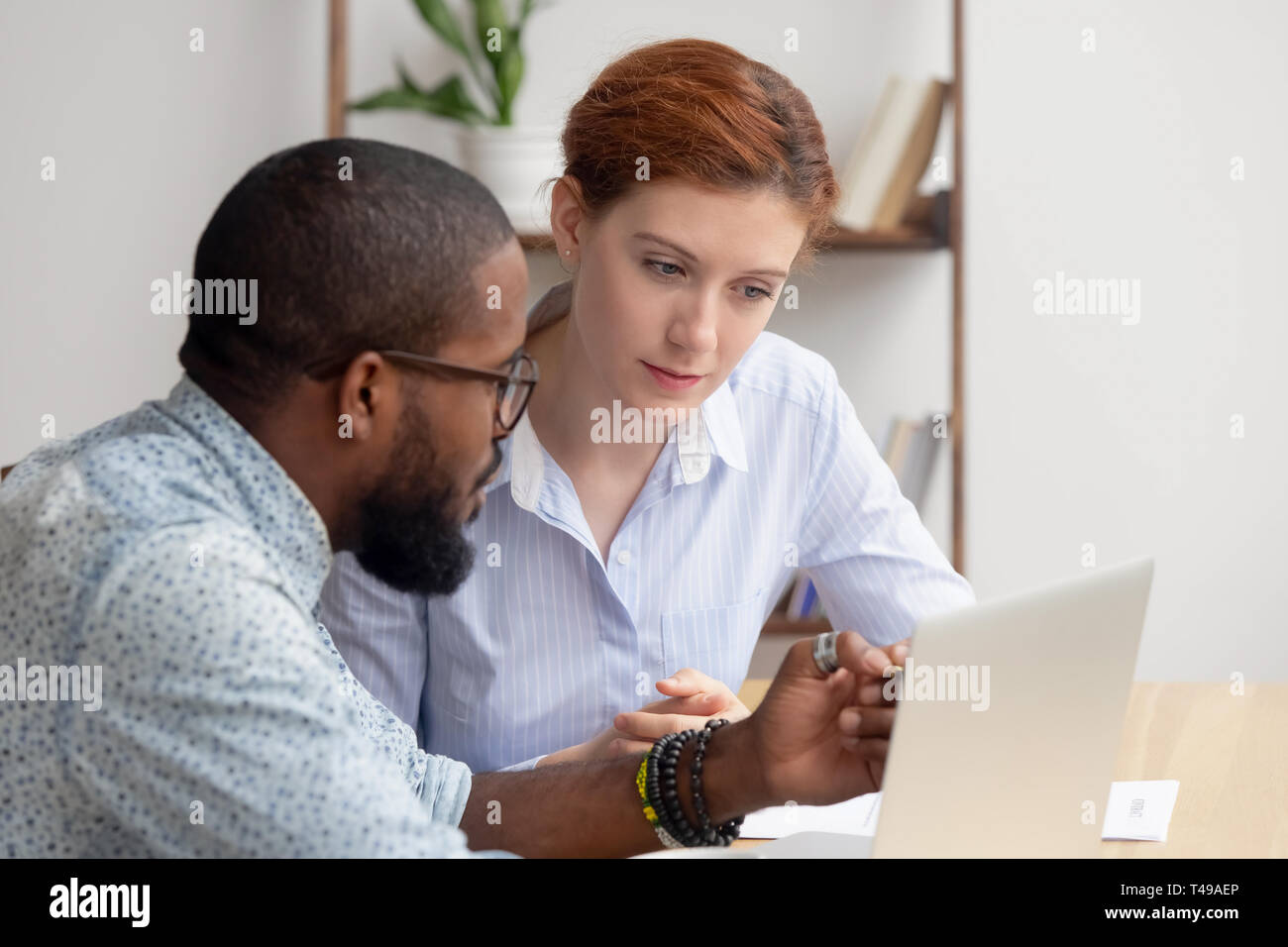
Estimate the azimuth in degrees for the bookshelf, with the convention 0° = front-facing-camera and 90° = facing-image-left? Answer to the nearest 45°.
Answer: approximately 0°

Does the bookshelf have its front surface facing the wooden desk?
yes

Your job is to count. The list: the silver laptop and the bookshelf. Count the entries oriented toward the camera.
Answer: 1

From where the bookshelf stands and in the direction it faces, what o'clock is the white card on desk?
The white card on desk is roughly at 12 o'clock from the bookshelf.

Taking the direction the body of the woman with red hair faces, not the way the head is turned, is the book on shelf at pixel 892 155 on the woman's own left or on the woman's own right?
on the woman's own left

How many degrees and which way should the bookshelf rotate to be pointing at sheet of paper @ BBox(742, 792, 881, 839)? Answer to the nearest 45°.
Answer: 0° — it already faces it

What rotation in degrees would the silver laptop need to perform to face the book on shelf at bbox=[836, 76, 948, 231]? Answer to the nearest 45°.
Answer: approximately 45° to its right

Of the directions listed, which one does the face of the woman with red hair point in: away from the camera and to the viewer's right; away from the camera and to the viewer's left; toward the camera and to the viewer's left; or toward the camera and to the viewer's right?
toward the camera and to the viewer's right

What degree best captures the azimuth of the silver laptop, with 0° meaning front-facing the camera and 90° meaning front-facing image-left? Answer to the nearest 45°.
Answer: approximately 135°
